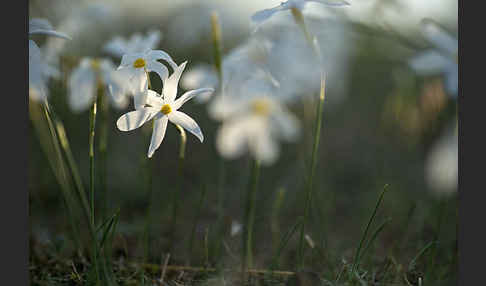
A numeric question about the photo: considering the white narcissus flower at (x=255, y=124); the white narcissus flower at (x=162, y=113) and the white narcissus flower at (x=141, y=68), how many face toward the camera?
3

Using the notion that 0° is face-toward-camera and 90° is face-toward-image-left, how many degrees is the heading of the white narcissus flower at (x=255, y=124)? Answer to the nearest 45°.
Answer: approximately 0°

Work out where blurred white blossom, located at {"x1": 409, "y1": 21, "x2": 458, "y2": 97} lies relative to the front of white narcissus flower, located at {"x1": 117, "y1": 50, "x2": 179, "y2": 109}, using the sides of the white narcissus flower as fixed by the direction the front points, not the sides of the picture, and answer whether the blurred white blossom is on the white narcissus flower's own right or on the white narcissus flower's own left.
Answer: on the white narcissus flower's own left

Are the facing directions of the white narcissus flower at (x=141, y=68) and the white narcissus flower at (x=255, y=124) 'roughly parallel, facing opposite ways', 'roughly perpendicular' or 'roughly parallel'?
roughly parallel

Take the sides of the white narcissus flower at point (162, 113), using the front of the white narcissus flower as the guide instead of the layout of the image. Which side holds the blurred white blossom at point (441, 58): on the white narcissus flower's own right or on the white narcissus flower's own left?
on the white narcissus flower's own left

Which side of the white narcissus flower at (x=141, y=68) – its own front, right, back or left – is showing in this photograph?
front

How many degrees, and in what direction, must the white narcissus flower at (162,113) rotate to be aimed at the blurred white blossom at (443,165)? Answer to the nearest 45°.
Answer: approximately 135° to its left

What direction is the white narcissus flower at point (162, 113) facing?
toward the camera
